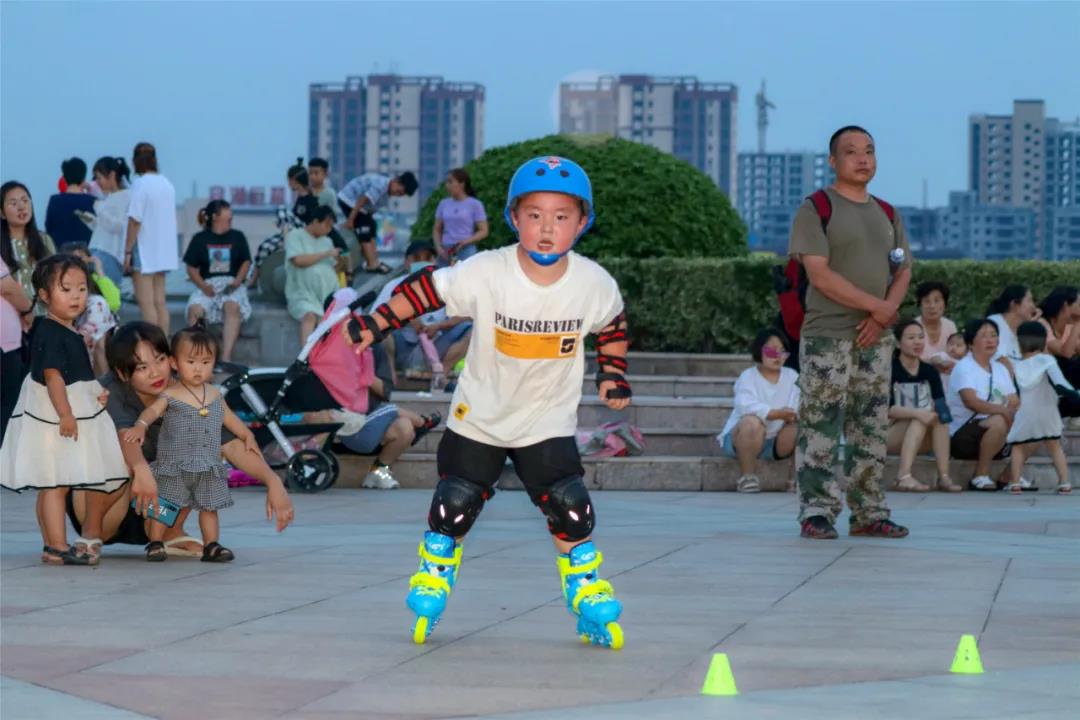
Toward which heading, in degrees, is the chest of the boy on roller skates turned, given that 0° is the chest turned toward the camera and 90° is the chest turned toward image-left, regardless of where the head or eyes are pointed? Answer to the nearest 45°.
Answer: approximately 0°

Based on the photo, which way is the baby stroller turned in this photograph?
to the viewer's left

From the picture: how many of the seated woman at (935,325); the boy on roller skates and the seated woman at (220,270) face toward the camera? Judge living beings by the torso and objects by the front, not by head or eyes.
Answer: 3

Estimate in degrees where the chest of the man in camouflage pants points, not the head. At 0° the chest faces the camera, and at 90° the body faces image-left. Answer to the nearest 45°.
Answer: approximately 315°

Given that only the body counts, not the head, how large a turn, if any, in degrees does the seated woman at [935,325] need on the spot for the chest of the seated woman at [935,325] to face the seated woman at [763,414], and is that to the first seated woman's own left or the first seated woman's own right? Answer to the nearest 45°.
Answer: approximately 45° to the first seated woman's own right

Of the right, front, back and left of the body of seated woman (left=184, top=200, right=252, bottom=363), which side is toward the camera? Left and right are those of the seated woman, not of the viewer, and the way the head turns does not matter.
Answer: front

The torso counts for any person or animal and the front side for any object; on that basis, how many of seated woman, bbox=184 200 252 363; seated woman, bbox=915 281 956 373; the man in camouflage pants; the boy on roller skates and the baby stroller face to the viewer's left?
1

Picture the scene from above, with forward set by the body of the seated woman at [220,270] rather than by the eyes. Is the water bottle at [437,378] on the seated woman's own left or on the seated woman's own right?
on the seated woman's own left

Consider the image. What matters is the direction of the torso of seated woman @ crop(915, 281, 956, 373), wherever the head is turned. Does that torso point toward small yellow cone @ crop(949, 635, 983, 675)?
yes

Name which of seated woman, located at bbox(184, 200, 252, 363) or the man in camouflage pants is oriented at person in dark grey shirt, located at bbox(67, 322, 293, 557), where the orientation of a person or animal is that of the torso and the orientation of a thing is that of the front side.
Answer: seated woman, located at bbox(184, 200, 252, 363)

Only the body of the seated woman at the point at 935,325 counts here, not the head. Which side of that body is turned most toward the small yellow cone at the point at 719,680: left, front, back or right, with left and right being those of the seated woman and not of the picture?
front

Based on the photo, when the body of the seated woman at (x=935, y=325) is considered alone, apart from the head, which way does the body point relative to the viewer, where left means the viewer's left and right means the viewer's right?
facing the viewer

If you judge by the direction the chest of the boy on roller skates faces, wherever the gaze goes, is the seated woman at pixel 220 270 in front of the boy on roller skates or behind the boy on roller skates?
behind
